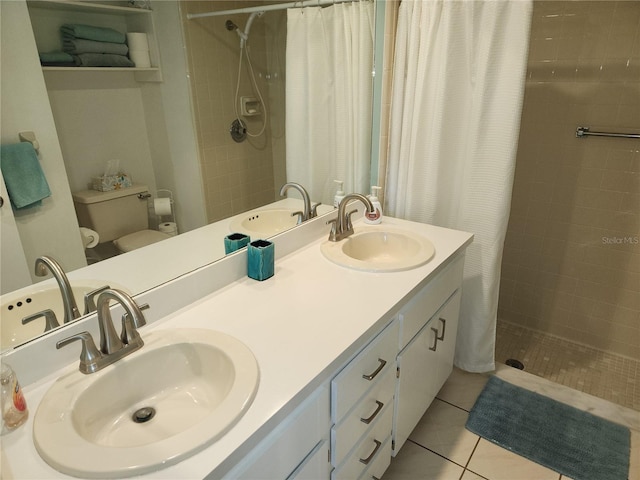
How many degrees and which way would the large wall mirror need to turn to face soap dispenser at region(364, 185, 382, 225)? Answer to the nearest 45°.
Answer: approximately 90° to its left

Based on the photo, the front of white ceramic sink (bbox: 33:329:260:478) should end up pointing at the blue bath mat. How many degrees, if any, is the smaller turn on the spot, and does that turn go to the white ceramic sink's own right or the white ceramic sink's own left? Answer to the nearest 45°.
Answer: approximately 45° to the white ceramic sink's own left

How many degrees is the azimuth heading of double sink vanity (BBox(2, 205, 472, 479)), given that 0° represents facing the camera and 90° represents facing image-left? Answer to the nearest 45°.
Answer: approximately 315°

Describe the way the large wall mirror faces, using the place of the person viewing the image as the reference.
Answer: facing the viewer and to the right of the viewer

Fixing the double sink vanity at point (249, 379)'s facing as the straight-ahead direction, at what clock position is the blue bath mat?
The blue bath mat is roughly at 10 o'clock from the double sink vanity.

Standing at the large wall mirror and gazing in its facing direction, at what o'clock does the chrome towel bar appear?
The chrome towel bar is roughly at 10 o'clock from the large wall mirror.

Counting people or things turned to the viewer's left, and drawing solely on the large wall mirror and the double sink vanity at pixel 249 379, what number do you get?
0

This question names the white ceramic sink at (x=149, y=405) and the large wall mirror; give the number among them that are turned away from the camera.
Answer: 0

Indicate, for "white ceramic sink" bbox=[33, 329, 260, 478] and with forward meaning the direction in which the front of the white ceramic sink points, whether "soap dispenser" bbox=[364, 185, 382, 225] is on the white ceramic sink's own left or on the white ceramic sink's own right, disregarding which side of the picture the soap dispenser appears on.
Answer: on the white ceramic sink's own left

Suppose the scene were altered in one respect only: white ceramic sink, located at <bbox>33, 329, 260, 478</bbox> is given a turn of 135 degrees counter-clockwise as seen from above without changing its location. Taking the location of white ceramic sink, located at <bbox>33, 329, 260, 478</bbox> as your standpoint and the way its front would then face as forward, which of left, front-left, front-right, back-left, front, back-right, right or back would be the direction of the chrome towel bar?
right

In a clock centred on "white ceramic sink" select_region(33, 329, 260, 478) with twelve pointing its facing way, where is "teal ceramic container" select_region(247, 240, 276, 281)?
The teal ceramic container is roughly at 9 o'clock from the white ceramic sink.
